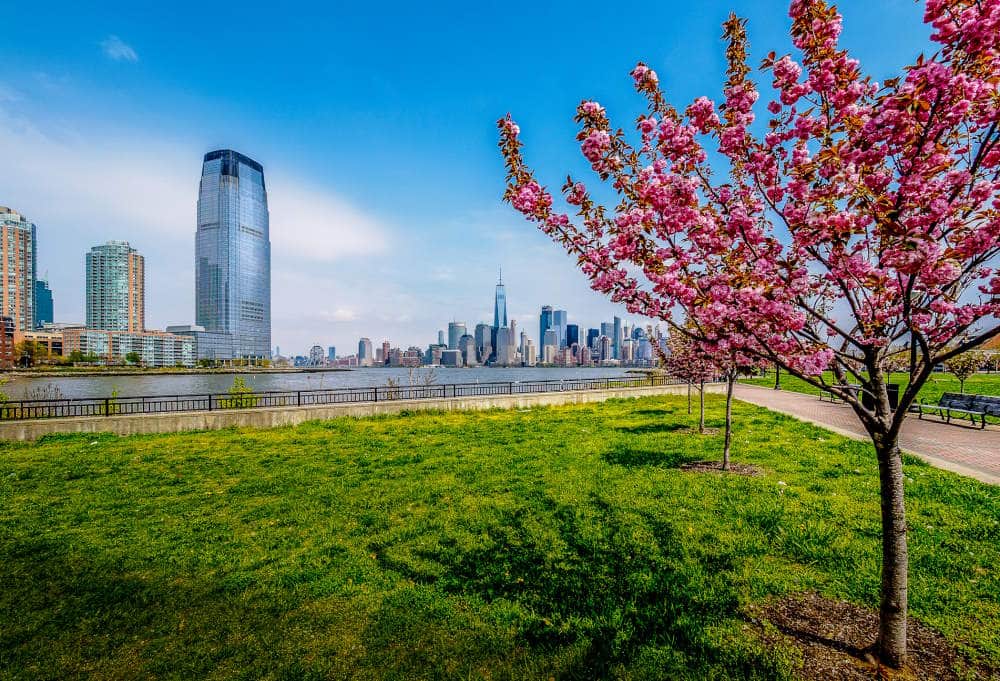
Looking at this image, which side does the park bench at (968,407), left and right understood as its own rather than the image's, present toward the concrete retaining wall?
front

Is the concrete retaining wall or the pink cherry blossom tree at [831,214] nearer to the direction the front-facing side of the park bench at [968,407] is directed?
the concrete retaining wall

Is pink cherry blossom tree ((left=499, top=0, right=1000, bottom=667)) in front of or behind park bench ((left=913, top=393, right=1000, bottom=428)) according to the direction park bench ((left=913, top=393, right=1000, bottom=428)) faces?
in front

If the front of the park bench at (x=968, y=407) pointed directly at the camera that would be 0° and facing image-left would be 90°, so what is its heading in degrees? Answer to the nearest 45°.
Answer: approximately 45°

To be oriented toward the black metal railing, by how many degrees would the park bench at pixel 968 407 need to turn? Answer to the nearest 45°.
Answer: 0° — it already faces it

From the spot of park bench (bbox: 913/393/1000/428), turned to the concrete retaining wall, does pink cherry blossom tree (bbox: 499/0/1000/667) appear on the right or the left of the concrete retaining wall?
left
